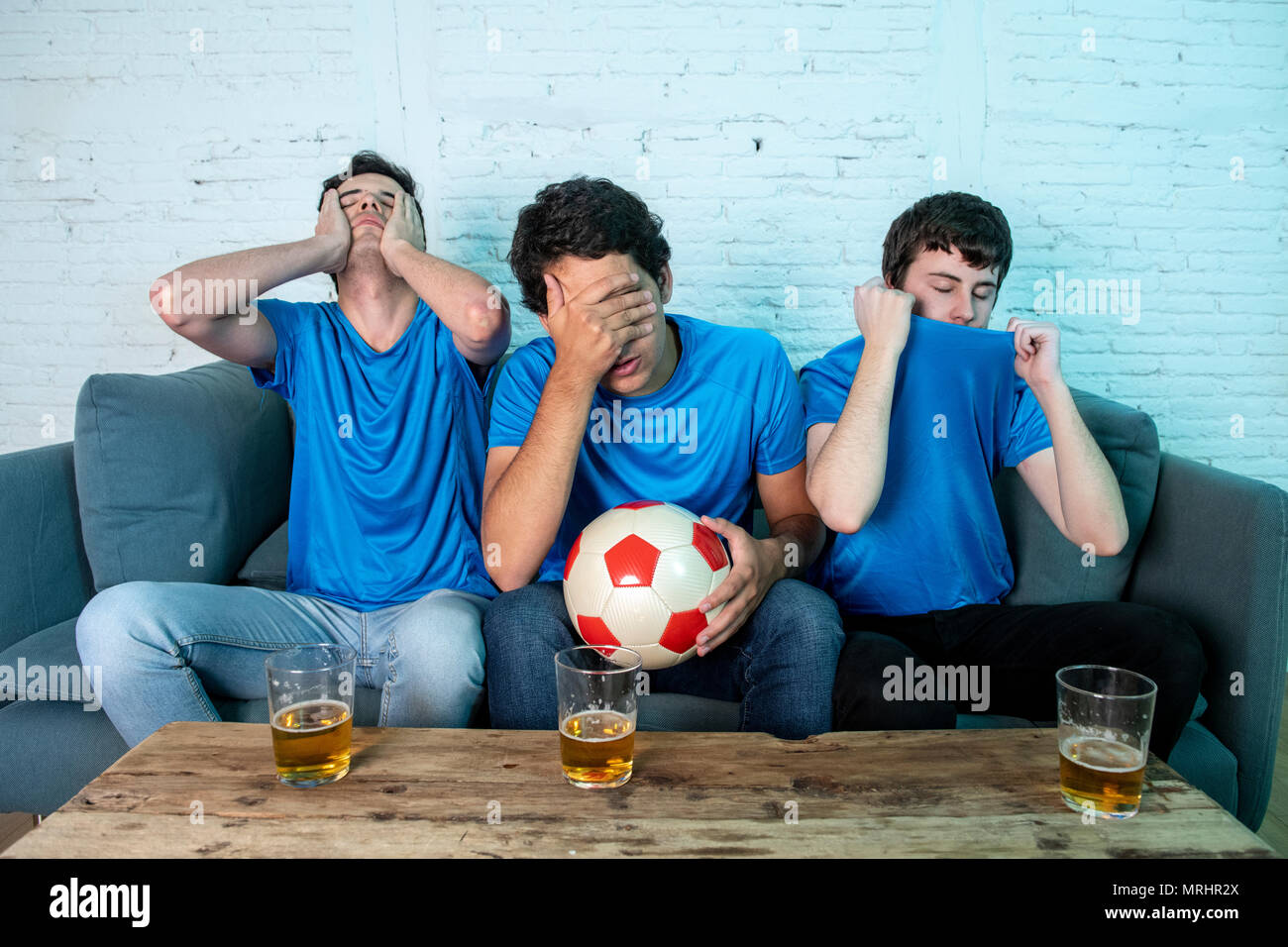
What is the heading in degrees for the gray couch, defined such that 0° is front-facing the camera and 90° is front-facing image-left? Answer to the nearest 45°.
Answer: approximately 0°

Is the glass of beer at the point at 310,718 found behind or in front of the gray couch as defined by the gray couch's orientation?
in front

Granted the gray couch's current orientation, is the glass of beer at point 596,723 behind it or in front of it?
in front

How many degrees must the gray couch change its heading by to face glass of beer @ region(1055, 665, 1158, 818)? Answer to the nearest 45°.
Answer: approximately 45° to its left
